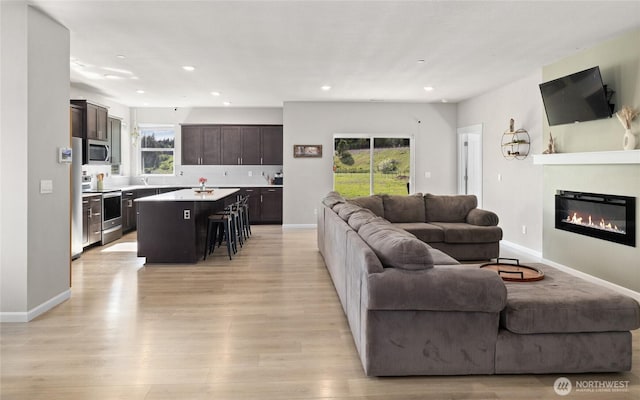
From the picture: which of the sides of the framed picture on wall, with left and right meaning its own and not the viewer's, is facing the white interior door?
left

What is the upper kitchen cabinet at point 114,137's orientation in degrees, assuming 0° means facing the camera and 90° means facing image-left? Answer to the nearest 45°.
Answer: approximately 315°
